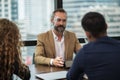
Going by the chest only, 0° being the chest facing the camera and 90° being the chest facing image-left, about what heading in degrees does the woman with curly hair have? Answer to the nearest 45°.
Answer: approximately 225°

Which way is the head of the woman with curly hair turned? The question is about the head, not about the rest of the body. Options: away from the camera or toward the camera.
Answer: away from the camera

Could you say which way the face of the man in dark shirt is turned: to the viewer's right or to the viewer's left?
to the viewer's left

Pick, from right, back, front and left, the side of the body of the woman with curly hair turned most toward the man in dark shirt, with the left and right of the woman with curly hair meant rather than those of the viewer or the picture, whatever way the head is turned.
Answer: right

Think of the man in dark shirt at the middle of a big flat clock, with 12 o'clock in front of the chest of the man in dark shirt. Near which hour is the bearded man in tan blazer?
The bearded man in tan blazer is roughly at 11 o'clock from the man in dark shirt.

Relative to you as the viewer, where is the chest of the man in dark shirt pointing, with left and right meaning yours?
facing away from the viewer and to the left of the viewer
